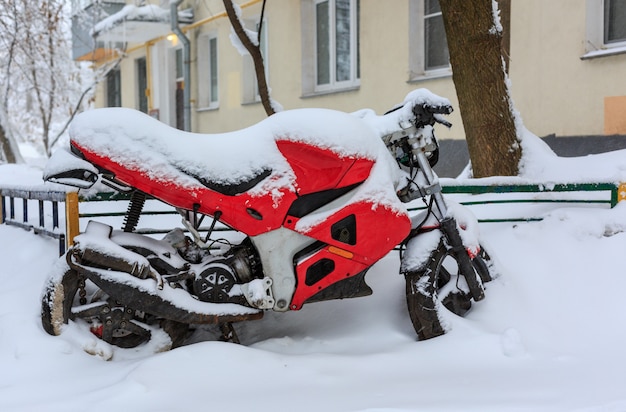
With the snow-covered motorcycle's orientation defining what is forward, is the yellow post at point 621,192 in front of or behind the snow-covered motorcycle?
in front

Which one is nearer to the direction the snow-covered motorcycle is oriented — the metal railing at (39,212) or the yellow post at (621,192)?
the yellow post

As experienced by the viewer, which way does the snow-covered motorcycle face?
facing to the right of the viewer

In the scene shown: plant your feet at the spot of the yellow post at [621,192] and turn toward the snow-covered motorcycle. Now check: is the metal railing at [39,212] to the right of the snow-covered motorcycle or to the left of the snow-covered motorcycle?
right
